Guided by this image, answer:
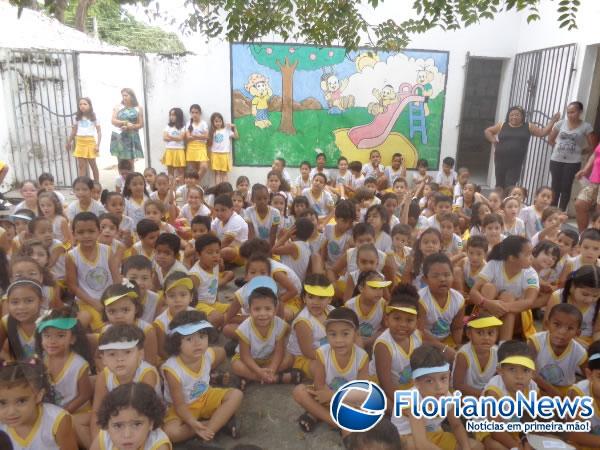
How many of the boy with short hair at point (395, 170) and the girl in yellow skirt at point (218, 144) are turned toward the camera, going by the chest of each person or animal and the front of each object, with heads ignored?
2

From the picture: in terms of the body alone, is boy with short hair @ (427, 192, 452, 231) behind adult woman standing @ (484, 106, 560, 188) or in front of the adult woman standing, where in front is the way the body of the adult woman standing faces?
in front

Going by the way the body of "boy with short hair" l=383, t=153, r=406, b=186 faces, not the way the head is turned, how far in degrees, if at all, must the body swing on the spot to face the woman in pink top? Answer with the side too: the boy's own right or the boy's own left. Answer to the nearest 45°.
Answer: approximately 45° to the boy's own left

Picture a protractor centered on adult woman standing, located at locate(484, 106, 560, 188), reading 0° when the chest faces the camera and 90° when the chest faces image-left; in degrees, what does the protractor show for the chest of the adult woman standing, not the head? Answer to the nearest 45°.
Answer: approximately 0°

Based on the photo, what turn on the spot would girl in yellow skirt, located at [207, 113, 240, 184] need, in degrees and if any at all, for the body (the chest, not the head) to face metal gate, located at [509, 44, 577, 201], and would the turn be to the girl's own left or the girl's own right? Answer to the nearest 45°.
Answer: approximately 90° to the girl's own left

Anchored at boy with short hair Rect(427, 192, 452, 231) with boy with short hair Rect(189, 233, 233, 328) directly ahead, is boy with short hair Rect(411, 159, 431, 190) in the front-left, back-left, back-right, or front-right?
back-right

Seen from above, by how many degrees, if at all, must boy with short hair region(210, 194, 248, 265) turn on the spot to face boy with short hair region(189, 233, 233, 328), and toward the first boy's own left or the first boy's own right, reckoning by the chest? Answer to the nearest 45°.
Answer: approximately 45° to the first boy's own left

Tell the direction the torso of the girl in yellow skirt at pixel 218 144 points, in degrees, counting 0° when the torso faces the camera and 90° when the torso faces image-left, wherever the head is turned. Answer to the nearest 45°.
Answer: approximately 0°
